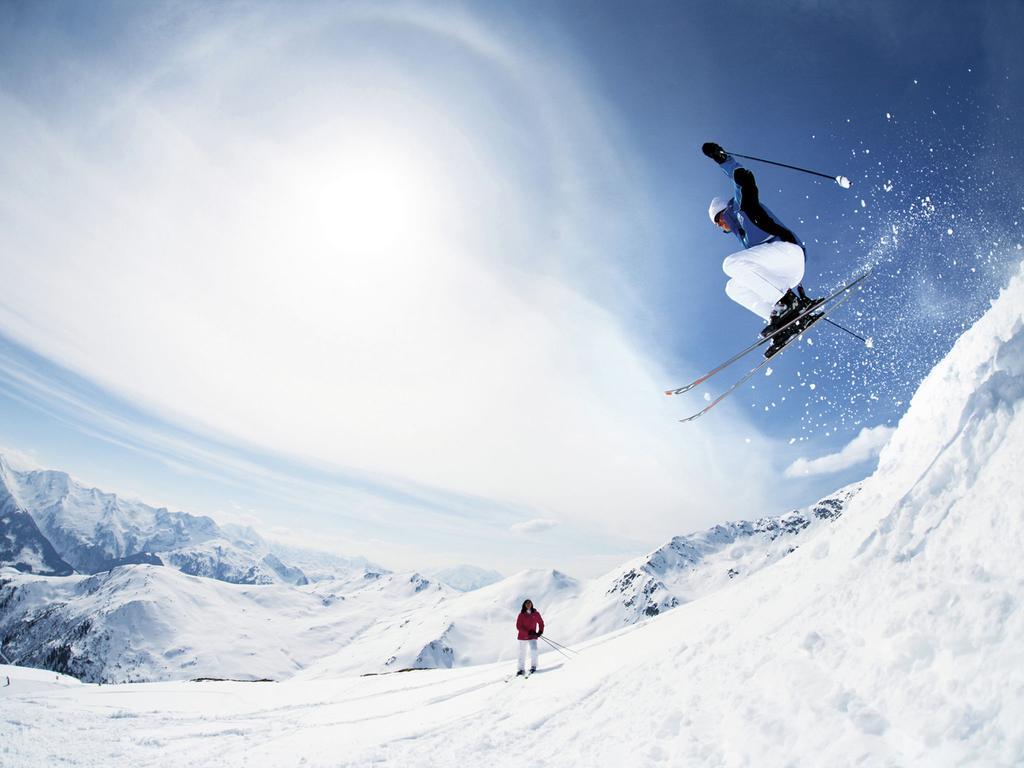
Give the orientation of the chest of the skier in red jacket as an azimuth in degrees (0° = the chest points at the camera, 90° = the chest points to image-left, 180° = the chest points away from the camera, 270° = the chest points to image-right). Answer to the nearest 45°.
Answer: approximately 0°

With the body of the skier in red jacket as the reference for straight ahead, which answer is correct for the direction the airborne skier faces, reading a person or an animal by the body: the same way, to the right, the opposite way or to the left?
to the right

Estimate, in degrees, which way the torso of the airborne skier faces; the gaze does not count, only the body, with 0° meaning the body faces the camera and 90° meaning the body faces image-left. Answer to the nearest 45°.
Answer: approximately 90°

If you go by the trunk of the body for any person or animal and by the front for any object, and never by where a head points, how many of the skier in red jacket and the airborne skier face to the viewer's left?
1
